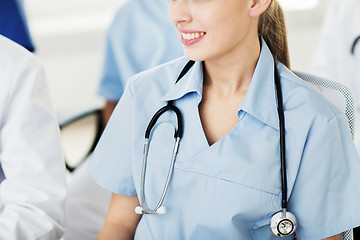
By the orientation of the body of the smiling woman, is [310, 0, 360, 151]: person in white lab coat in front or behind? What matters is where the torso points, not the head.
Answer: behind

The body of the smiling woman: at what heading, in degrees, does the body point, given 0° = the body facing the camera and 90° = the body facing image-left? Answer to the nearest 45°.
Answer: approximately 45°

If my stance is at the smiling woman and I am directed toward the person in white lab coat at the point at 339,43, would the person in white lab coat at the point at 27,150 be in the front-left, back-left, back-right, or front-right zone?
back-left
